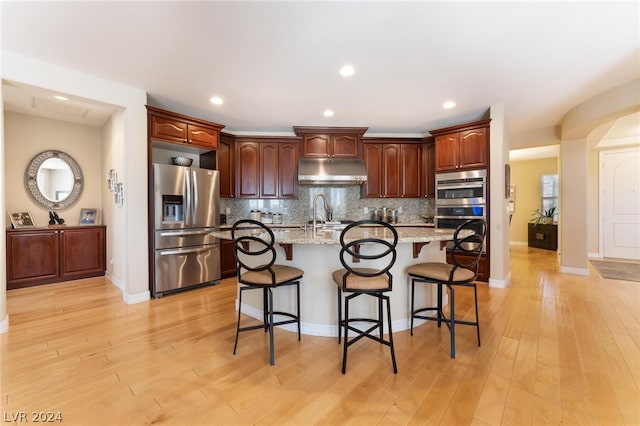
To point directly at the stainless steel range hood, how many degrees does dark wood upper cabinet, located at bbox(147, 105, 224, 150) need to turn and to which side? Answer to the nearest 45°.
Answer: approximately 45° to its left

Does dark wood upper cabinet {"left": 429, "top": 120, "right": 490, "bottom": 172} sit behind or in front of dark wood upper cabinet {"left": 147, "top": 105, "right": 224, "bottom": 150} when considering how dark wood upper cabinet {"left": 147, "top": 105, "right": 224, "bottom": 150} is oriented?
in front

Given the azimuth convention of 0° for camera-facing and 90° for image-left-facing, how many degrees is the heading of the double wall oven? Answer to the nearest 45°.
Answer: approximately 45°

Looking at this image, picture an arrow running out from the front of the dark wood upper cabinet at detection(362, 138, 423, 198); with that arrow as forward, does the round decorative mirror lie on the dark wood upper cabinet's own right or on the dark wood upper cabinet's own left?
on the dark wood upper cabinet's own right

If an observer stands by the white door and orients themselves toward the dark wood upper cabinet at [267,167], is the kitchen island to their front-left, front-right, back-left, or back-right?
front-left

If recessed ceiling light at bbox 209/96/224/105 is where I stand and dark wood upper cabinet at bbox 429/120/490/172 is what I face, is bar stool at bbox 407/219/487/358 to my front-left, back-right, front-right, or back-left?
front-right

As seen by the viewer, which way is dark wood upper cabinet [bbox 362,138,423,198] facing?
toward the camera

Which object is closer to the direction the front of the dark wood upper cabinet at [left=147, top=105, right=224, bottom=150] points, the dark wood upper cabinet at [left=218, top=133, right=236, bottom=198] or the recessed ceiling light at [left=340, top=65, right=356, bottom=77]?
the recessed ceiling light

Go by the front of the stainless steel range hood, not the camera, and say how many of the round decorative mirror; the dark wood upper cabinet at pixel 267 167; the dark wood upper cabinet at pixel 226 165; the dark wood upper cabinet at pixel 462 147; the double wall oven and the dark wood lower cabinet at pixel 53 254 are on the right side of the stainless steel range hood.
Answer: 4

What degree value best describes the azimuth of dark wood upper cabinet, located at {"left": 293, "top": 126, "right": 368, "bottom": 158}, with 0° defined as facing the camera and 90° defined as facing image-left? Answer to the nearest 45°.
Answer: approximately 0°

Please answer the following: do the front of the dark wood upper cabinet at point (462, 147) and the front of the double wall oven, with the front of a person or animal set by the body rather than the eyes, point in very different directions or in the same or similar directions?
same or similar directions

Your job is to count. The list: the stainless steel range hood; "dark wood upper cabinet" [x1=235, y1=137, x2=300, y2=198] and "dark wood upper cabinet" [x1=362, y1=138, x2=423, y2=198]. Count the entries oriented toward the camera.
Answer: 3

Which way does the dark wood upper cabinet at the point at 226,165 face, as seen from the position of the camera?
facing the viewer and to the right of the viewer

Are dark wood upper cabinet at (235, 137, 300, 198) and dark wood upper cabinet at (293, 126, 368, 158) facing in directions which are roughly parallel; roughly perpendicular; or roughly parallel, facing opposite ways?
roughly parallel

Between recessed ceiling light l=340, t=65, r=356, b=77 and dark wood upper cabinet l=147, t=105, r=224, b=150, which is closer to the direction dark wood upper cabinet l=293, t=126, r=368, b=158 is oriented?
the recessed ceiling light

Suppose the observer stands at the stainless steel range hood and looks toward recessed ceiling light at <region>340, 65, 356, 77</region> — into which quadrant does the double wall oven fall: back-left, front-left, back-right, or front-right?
front-left

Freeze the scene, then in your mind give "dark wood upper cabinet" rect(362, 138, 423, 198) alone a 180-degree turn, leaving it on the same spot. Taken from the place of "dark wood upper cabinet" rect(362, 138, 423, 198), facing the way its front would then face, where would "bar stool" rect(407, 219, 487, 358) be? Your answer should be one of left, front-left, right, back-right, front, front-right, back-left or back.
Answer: back
